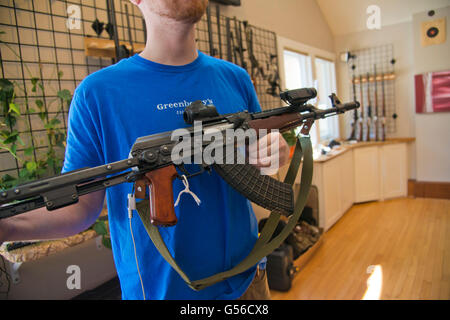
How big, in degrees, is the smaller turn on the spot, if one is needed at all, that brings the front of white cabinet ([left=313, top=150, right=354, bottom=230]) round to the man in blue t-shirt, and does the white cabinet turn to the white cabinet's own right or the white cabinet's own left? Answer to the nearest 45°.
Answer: approximately 45° to the white cabinet's own right

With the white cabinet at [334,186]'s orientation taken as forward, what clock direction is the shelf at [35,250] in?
The shelf is roughly at 2 o'clock from the white cabinet.
